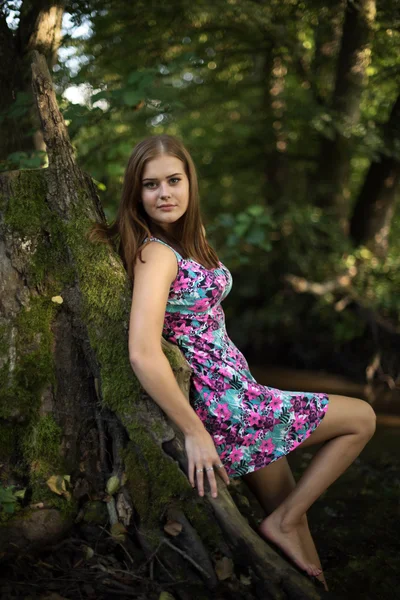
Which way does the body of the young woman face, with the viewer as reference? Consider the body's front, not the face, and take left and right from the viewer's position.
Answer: facing to the right of the viewer

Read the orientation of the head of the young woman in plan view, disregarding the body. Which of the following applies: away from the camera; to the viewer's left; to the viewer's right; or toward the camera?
toward the camera

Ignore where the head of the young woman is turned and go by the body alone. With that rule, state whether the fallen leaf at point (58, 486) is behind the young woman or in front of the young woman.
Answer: behind

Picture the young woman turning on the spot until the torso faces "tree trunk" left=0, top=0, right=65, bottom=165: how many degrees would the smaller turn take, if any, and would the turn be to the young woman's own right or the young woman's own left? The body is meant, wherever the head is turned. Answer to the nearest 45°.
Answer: approximately 135° to the young woman's own left

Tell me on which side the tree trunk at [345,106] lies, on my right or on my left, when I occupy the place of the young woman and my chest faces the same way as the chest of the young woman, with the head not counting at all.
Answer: on my left
